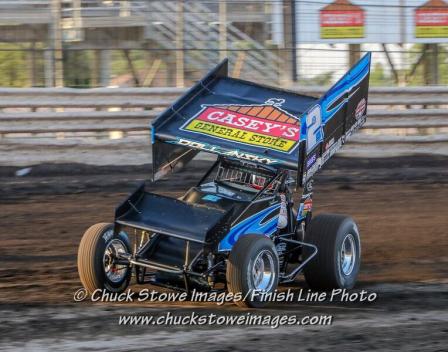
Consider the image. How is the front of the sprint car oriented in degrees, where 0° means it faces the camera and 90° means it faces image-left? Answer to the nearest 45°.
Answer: approximately 45°

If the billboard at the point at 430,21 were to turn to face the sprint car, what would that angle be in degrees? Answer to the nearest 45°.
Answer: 0° — it already faces it

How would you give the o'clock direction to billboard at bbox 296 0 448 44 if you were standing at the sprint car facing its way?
The billboard is roughly at 5 o'clock from the sprint car.

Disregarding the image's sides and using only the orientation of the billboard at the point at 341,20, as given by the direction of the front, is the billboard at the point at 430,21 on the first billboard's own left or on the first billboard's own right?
on the first billboard's own left

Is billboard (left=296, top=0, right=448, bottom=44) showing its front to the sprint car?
yes

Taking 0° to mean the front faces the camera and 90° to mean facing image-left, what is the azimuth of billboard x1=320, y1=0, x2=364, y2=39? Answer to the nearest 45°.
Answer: approximately 0°

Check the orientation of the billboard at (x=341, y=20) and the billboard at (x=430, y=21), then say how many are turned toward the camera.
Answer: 2
